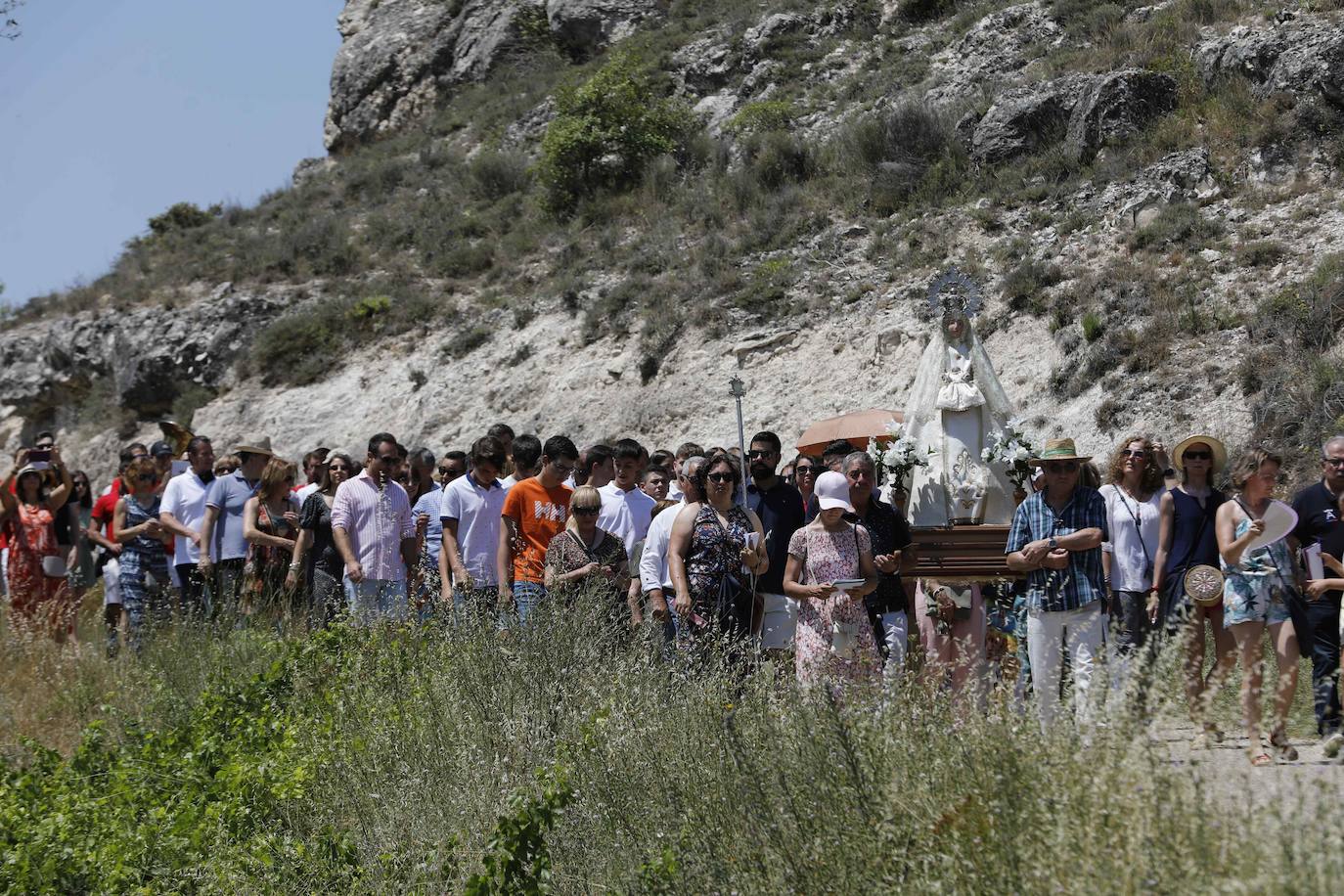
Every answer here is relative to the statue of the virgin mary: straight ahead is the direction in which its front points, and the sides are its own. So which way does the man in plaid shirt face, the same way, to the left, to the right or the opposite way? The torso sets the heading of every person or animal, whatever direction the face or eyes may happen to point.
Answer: the same way

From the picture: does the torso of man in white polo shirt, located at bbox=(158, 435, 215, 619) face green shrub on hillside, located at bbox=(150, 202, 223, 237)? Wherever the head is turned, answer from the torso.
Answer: no

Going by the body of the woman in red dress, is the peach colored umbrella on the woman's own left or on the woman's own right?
on the woman's own left

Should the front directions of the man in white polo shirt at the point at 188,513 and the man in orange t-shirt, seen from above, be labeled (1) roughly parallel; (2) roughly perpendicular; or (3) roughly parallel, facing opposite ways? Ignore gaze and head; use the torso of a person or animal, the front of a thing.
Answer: roughly parallel

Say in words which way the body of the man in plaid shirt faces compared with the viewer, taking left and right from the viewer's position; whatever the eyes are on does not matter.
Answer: facing the viewer

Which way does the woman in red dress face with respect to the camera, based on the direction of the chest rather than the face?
toward the camera

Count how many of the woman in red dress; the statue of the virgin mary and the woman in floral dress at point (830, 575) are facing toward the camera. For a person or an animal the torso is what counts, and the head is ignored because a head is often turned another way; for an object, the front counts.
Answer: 3

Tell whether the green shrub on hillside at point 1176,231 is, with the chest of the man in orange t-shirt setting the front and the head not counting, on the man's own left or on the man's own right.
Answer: on the man's own left

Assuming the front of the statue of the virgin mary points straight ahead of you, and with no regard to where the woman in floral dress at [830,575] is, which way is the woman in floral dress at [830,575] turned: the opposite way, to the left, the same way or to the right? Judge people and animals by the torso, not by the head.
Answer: the same way

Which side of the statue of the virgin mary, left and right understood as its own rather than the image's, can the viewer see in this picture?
front

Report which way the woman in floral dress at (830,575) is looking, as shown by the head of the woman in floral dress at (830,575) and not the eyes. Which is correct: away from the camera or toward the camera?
toward the camera

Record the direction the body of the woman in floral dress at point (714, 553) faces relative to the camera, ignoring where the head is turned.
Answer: toward the camera

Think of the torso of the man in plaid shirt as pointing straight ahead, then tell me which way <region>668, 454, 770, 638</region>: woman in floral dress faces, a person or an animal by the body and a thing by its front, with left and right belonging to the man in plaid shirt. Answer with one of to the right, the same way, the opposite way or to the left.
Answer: the same way

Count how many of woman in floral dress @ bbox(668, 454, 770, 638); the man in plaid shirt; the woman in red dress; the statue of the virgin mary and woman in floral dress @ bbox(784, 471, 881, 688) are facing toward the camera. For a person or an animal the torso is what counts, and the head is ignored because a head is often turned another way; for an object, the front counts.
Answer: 5

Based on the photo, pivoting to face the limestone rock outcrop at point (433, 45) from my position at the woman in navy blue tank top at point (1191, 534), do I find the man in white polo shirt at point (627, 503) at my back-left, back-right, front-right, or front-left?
front-left

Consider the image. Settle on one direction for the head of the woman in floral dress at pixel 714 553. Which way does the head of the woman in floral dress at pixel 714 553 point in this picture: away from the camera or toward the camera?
toward the camera

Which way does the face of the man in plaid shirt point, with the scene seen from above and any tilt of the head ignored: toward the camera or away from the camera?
toward the camera
